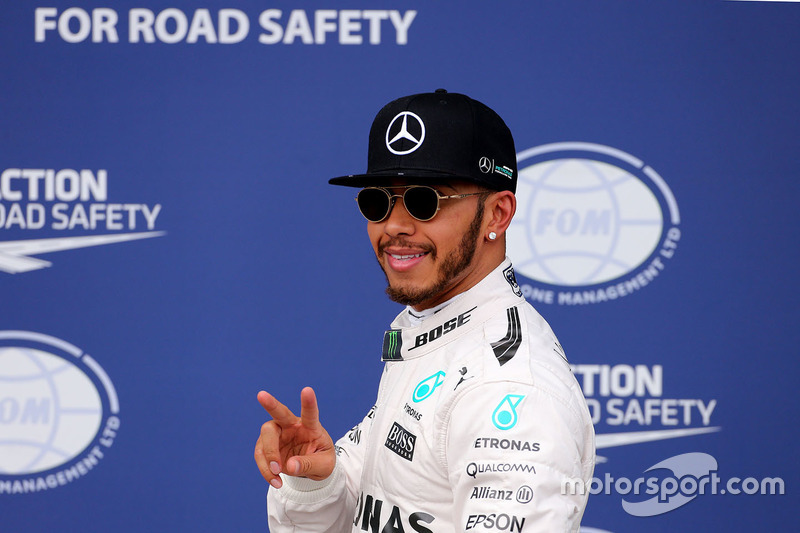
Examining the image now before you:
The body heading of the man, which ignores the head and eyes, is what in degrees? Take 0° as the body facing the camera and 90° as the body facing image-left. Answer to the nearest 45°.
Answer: approximately 45°
